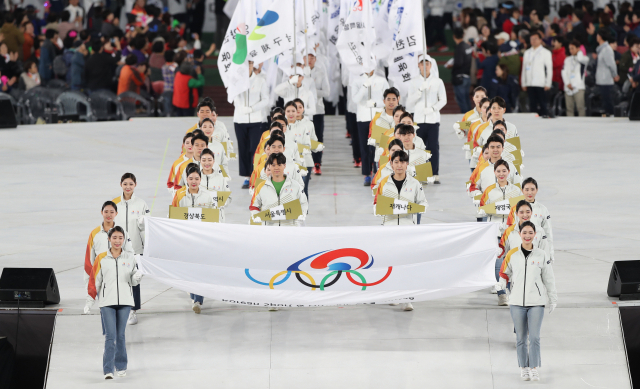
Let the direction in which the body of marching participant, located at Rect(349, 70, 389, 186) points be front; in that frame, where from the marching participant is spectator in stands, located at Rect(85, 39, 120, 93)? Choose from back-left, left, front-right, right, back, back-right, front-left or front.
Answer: back-right

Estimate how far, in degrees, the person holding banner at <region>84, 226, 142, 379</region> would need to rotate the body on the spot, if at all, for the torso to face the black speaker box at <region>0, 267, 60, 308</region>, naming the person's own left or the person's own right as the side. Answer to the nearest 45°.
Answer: approximately 135° to the person's own right

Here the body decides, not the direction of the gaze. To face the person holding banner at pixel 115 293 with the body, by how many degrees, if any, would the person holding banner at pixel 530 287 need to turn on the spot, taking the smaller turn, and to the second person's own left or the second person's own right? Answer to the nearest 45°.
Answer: approximately 90° to the second person's own right

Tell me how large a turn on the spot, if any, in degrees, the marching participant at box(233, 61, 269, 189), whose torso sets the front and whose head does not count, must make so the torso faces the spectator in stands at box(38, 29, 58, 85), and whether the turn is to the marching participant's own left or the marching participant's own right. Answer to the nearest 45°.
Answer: approximately 135° to the marching participant's own right

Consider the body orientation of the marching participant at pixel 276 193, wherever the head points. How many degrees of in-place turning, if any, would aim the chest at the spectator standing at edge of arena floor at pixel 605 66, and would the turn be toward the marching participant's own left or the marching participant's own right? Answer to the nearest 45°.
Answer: approximately 135° to the marching participant's own left

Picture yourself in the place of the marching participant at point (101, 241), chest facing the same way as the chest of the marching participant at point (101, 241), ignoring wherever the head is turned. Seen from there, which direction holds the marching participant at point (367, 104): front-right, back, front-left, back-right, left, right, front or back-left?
back-left

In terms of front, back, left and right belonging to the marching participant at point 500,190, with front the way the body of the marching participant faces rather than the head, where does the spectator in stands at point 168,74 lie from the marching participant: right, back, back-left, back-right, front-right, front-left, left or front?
back-right
